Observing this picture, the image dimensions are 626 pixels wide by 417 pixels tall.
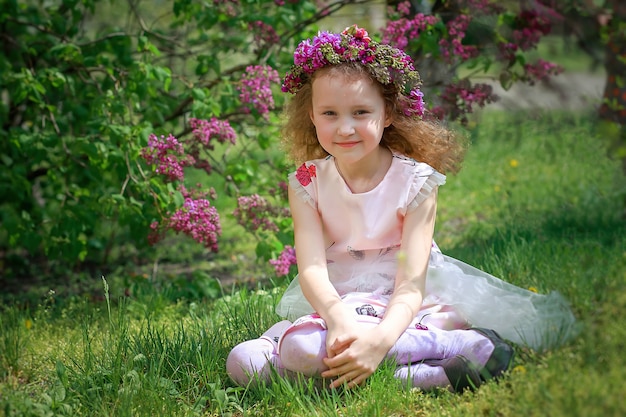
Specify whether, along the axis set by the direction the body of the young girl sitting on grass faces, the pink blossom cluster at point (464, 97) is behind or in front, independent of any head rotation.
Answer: behind

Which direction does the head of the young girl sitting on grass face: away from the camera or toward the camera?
toward the camera

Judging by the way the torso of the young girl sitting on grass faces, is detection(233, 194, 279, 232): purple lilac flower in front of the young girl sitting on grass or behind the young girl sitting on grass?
behind

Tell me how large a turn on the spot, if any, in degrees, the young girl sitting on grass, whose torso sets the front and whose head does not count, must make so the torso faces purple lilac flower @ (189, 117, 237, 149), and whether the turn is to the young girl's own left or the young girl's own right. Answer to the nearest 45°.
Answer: approximately 135° to the young girl's own right

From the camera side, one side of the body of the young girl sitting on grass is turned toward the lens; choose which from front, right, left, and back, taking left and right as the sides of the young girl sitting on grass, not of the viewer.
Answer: front

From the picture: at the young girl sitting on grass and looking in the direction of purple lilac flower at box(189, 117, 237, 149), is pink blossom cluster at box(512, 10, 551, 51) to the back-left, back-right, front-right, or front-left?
front-right

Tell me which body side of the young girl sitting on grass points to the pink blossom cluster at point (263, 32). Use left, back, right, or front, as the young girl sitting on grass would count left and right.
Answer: back

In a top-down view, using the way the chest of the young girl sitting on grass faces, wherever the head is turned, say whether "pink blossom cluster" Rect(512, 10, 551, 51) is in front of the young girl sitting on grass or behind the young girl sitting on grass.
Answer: behind

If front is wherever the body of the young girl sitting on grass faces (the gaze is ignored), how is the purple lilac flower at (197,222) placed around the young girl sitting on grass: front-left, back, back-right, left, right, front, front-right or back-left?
back-right
